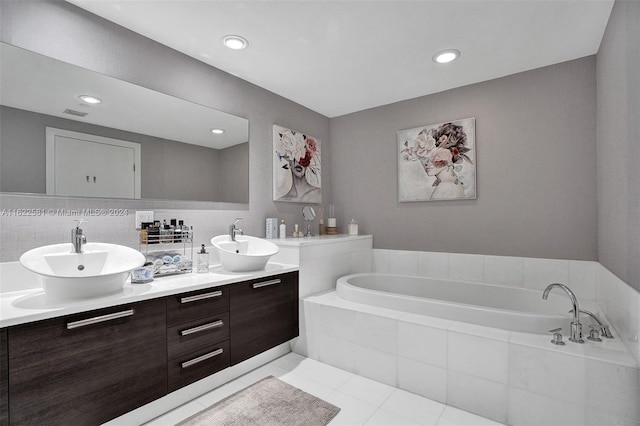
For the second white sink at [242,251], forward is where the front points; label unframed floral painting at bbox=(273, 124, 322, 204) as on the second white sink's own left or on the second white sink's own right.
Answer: on the second white sink's own left

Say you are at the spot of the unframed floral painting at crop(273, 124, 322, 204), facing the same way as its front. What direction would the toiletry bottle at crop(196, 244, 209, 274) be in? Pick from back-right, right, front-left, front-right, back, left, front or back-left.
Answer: right

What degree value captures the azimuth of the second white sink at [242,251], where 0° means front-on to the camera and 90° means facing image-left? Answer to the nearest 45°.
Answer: approximately 315°

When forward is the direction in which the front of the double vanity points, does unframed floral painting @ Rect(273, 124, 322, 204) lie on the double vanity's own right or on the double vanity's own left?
on the double vanity's own left

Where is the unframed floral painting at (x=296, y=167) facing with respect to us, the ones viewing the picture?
facing the viewer and to the right of the viewer

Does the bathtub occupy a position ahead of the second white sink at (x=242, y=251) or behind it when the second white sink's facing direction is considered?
ahead

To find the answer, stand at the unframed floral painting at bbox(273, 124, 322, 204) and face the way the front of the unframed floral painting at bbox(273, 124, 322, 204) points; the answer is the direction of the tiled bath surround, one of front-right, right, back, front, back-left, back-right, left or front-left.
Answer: front

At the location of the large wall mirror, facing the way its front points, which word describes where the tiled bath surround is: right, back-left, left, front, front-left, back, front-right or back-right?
front

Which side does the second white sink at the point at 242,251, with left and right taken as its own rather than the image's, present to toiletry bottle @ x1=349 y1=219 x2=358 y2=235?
left

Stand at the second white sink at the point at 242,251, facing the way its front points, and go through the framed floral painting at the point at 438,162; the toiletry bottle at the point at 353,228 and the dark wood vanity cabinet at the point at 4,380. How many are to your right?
1

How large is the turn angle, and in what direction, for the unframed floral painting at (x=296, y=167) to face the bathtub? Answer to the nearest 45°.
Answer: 0° — it already faces it

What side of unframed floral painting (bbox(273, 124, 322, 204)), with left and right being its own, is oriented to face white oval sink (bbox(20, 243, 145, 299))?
right

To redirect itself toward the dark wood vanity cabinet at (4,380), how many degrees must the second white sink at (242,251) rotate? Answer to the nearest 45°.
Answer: approximately 90° to its right
